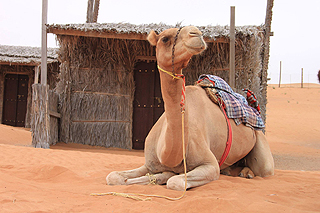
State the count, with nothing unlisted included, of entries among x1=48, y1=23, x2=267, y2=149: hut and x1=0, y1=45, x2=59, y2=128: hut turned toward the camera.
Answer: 2

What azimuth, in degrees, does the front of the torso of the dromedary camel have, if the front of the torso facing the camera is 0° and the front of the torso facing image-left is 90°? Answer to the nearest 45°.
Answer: approximately 45°

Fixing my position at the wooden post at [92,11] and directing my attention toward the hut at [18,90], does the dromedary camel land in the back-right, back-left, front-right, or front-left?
back-left

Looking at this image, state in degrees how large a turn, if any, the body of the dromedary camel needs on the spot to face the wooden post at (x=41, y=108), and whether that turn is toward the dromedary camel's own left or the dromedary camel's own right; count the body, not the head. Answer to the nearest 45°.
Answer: approximately 90° to the dromedary camel's own right

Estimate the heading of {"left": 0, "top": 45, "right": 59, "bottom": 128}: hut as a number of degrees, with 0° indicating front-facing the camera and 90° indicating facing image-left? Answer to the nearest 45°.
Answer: approximately 0°
